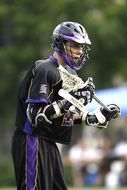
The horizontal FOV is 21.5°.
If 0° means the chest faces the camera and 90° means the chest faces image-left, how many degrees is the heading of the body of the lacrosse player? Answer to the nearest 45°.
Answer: approximately 270°
